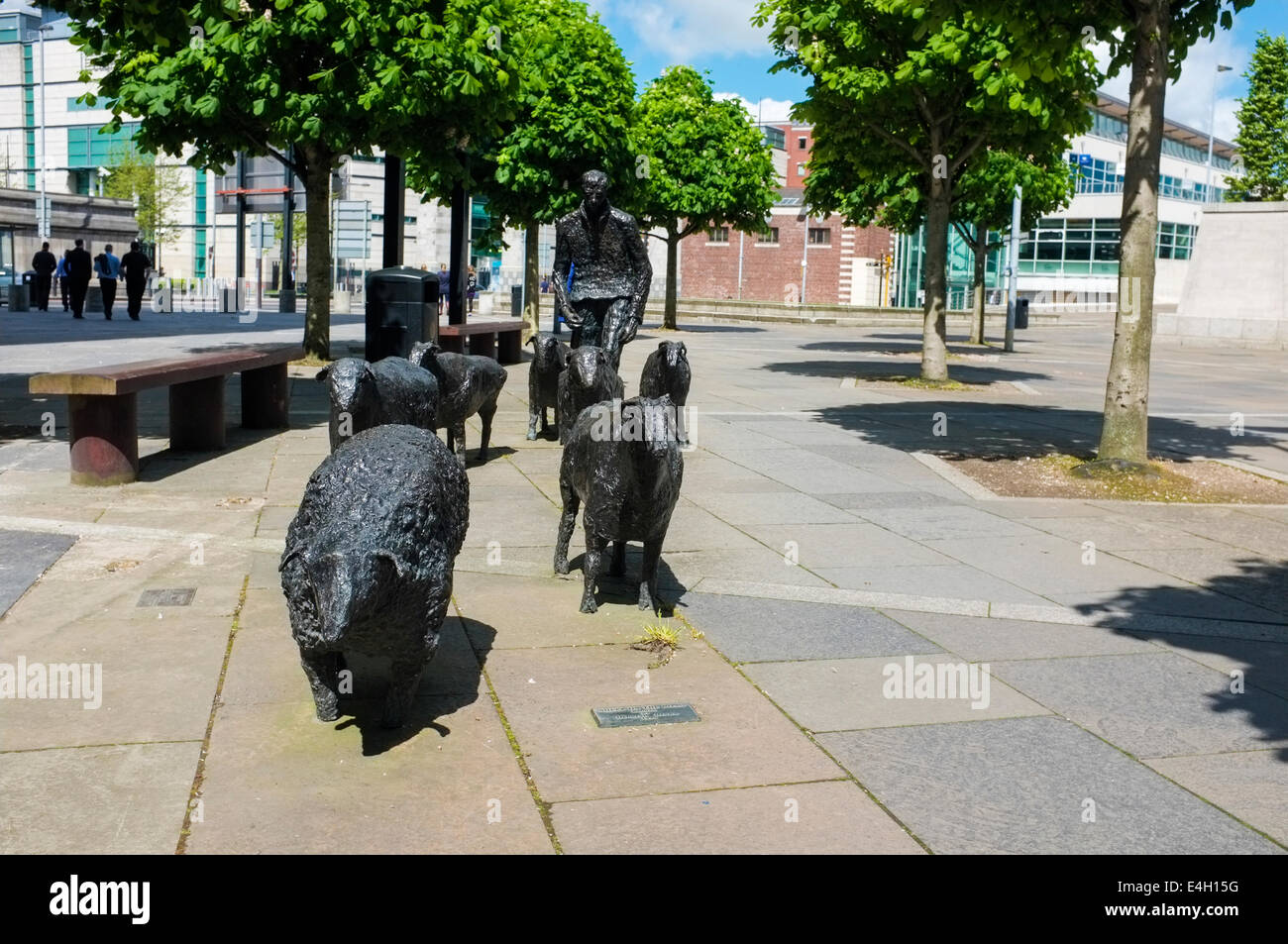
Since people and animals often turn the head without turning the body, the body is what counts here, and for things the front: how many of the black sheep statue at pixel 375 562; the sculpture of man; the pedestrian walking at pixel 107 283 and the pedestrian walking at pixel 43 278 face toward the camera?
2

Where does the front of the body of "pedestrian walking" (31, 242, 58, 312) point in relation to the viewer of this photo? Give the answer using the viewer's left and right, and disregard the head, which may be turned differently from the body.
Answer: facing away from the viewer

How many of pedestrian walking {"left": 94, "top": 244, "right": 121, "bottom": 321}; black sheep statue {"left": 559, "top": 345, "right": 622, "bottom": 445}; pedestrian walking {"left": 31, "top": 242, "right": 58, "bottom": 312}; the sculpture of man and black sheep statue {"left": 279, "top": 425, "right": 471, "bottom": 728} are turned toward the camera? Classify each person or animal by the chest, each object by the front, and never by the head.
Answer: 3

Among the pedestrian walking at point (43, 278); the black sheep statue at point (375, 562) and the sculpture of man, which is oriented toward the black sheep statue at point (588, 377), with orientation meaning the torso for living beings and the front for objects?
the sculpture of man

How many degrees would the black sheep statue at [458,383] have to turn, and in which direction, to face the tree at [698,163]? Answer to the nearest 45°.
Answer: approximately 135° to its right

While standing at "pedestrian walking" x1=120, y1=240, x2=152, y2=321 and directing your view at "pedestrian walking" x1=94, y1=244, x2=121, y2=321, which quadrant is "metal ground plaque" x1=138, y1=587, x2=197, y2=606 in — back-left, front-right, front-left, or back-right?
back-left

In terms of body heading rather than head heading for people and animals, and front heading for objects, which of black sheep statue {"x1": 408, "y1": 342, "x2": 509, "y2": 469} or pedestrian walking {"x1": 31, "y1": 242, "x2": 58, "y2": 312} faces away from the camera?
the pedestrian walking

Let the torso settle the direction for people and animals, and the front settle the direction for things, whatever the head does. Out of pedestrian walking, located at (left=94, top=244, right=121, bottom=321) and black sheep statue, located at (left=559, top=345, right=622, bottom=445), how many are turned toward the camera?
1

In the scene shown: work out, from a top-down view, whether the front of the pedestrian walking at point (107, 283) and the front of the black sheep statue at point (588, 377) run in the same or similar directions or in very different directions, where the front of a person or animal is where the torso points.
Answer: very different directions

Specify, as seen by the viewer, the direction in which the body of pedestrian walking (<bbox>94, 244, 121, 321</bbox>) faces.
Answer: away from the camera

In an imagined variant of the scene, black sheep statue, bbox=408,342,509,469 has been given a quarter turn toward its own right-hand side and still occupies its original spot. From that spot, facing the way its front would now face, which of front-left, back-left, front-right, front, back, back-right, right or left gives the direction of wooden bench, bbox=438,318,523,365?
front-right
